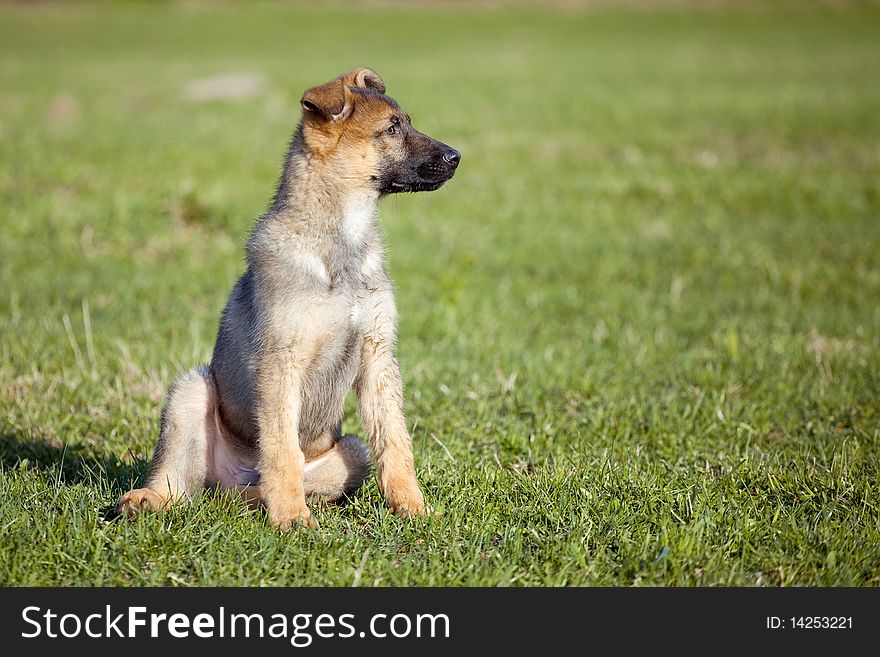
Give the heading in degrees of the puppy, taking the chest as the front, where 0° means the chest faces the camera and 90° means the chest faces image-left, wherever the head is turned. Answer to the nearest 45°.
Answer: approximately 315°
